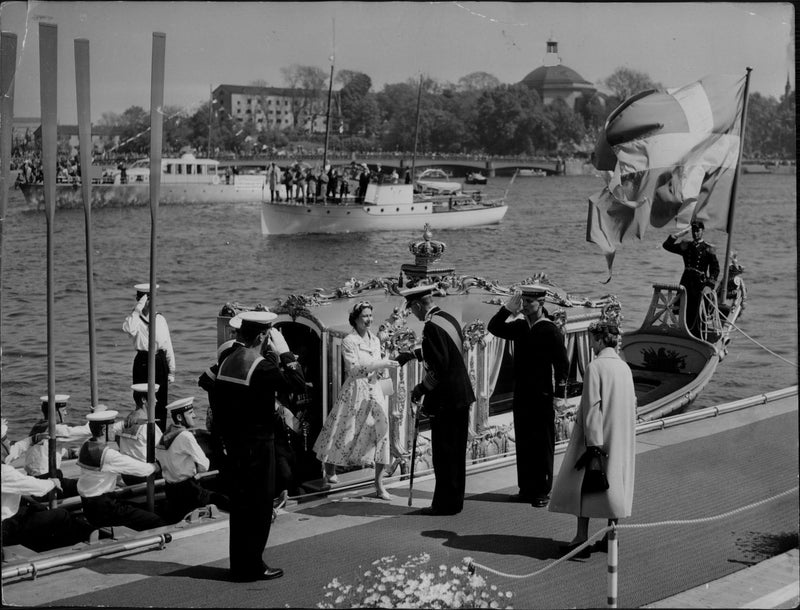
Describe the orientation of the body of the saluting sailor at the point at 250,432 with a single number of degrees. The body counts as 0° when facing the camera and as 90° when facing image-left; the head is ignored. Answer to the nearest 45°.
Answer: approximately 225°

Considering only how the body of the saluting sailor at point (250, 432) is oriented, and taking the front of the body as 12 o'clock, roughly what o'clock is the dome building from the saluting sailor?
The dome building is roughly at 12 o'clock from the saluting sailor.

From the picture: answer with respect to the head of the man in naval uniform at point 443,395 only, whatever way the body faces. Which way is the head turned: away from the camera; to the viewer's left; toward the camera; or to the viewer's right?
to the viewer's left

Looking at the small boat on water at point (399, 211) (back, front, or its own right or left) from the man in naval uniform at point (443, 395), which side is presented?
left

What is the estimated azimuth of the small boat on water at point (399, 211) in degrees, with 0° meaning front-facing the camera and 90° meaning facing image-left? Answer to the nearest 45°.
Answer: approximately 90°

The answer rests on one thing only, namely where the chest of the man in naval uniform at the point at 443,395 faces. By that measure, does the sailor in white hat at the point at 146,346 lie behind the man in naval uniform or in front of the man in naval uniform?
in front

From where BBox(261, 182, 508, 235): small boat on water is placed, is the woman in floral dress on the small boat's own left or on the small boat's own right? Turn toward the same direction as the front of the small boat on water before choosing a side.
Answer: on the small boat's own left

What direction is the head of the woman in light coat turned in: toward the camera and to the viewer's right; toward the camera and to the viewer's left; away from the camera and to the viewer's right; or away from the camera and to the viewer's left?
away from the camera and to the viewer's left

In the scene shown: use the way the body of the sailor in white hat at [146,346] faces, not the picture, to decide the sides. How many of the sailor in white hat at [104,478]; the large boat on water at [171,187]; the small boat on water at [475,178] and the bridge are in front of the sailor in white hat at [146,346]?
1

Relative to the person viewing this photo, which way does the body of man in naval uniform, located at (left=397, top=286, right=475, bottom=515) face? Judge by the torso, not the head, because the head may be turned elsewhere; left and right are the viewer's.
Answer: facing to the left of the viewer

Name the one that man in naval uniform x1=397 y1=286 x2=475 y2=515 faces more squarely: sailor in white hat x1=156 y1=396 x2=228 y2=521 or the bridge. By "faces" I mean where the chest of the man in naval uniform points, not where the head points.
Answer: the sailor in white hat

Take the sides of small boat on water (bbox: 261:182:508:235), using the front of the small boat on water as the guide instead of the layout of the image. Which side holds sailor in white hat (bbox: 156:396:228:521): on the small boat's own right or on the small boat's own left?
on the small boat's own left

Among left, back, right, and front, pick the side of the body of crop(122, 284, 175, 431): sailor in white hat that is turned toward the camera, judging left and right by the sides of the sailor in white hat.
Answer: front

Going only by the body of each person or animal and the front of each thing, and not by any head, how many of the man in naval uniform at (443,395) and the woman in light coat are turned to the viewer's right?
0
